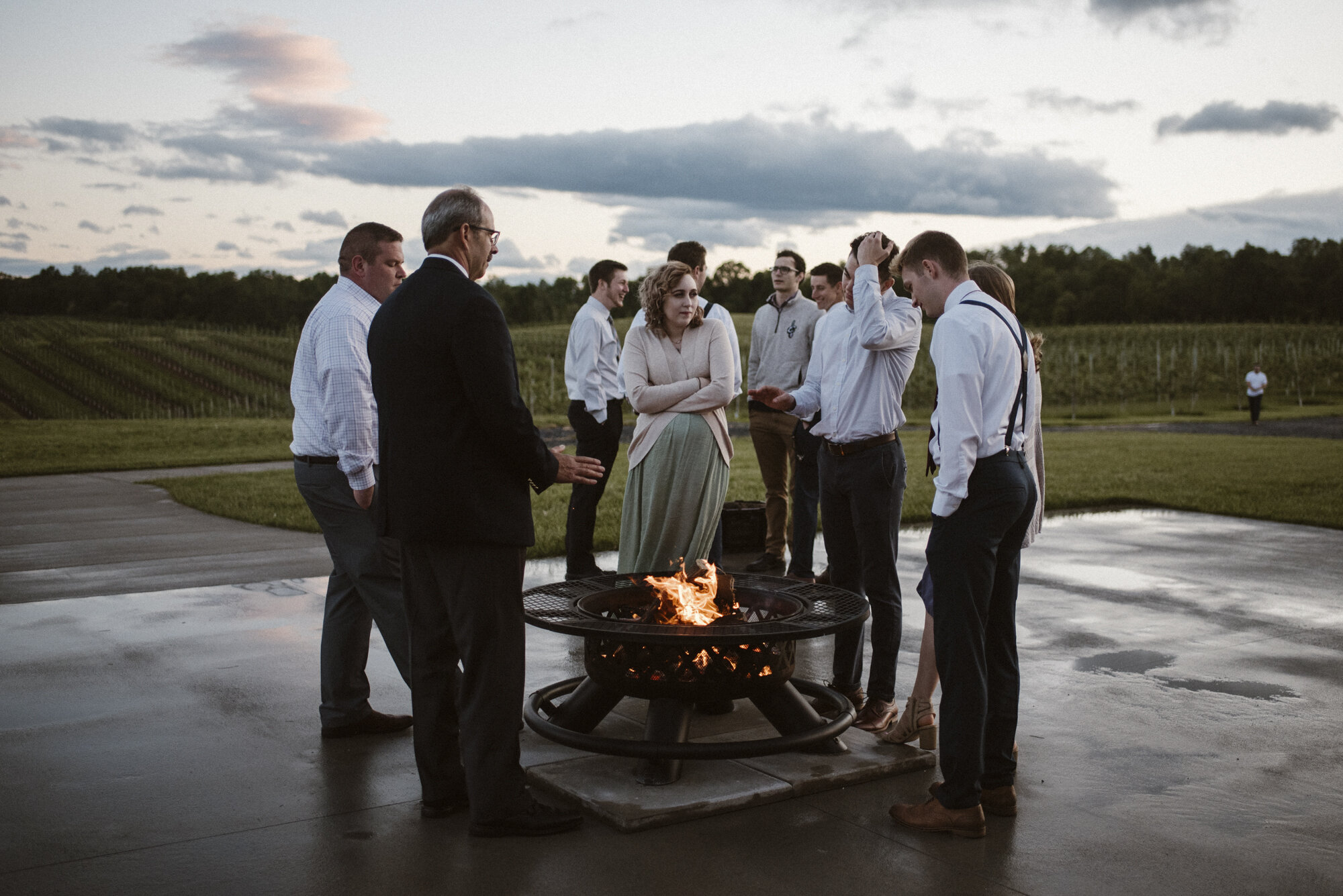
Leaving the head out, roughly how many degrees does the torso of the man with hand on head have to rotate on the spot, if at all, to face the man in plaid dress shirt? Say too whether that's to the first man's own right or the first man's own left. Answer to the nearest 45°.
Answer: approximately 45° to the first man's own right

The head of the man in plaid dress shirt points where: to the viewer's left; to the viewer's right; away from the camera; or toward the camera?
to the viewer's right

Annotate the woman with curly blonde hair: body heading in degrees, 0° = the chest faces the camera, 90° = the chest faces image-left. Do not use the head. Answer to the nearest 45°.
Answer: approximately 0°

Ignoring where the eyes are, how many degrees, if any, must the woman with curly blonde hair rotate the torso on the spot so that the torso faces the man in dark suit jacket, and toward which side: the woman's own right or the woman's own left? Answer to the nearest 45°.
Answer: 0° — they already face them

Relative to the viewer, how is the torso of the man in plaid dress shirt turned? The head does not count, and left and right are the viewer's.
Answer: facing to the right of the viewer

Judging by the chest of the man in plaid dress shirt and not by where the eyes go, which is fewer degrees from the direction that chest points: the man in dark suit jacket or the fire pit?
the fire pit

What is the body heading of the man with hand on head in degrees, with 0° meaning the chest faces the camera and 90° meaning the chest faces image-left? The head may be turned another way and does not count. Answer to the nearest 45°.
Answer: approximately 45°

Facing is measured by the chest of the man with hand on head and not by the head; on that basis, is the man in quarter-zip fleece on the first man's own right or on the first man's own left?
on the first man's own right

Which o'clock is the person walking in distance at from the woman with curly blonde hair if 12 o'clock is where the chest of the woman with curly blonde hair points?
The person walking in distance is roughly at 7 o'clock from the woman with curly blonde hair.
